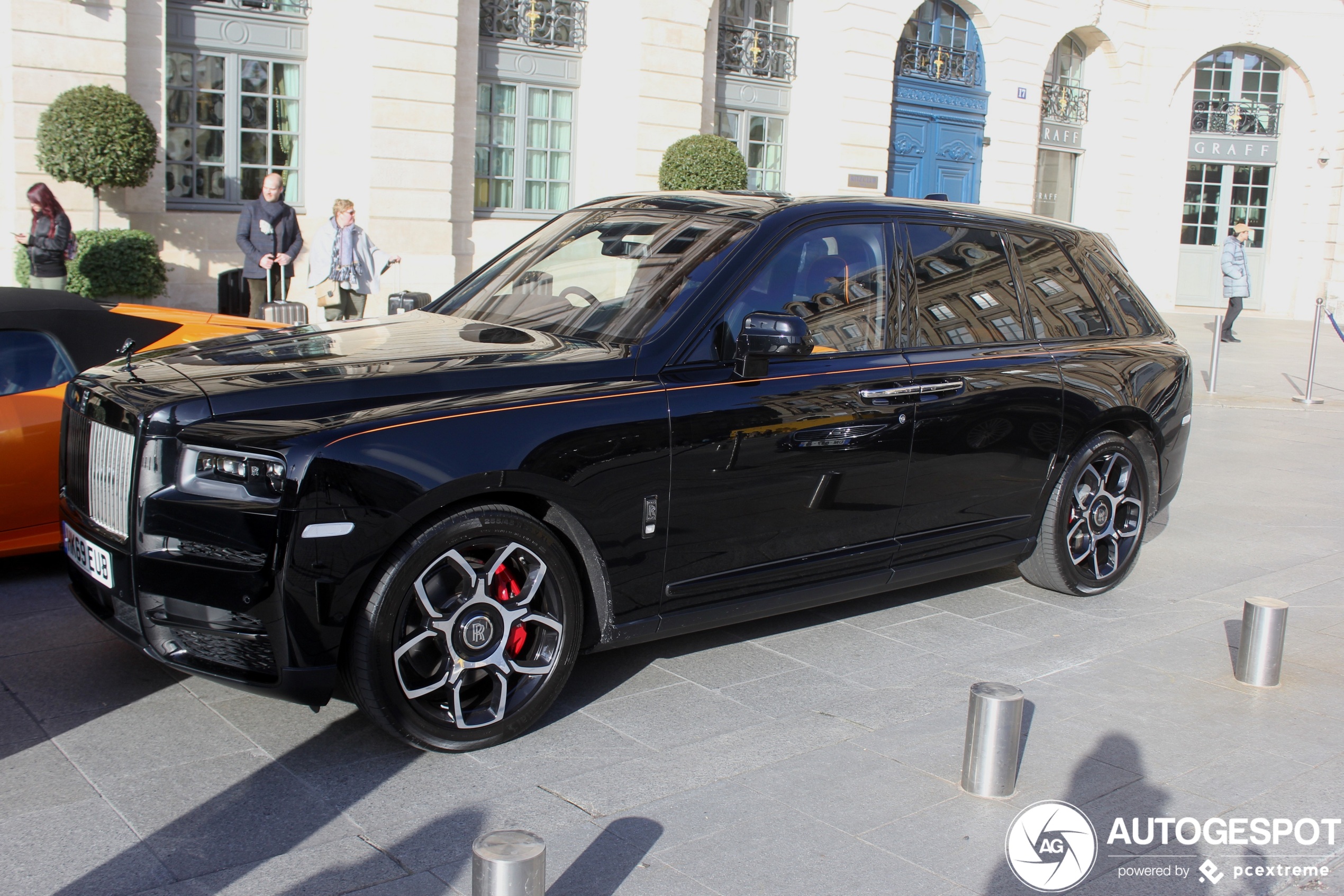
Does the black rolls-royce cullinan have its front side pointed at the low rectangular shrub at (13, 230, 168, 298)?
no

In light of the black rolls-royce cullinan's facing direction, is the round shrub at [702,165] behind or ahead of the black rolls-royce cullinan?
behind

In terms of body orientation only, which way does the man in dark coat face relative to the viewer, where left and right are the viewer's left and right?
facing the viewer

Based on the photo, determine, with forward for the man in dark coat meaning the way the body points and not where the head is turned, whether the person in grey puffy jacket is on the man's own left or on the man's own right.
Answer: on the man's own left

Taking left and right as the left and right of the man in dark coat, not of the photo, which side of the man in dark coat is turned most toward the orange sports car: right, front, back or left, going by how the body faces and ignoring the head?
front

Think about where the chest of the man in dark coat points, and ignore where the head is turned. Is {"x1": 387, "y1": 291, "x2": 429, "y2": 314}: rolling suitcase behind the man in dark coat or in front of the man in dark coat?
in front

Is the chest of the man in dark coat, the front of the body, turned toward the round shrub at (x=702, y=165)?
no

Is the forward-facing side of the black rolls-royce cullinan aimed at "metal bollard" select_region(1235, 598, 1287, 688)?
no

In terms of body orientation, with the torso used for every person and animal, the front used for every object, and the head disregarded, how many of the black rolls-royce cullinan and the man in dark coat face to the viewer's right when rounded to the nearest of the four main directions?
0

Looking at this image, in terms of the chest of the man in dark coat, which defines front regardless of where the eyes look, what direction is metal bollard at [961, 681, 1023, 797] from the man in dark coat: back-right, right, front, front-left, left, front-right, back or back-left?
front

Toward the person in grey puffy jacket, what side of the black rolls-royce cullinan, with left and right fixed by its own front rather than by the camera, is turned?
back

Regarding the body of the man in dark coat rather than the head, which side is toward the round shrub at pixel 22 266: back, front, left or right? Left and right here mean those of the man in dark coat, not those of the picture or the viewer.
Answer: right
